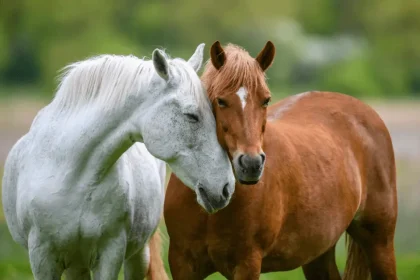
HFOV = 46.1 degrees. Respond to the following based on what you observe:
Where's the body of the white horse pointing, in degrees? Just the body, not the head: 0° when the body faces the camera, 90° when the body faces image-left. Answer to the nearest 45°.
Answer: approximately 0°

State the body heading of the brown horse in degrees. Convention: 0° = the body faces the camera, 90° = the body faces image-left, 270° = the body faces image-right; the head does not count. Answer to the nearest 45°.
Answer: approximately 45°

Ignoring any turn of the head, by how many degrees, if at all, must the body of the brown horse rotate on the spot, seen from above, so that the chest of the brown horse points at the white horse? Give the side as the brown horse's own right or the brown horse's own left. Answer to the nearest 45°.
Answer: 0° — it already faces it

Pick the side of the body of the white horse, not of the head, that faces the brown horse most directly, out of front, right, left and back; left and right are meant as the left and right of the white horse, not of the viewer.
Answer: left
